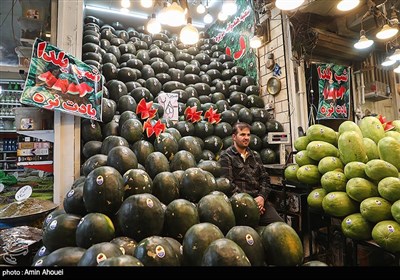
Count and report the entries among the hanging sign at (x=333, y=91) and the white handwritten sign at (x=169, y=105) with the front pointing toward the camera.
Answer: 2

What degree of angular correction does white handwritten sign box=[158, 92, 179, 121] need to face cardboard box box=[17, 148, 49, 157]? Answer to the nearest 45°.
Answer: approximately 45° to its right

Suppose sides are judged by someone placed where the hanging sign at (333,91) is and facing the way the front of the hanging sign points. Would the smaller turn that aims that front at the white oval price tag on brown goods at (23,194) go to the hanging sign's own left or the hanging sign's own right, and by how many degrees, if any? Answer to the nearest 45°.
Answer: approximately 45° to the hanging sign's own right

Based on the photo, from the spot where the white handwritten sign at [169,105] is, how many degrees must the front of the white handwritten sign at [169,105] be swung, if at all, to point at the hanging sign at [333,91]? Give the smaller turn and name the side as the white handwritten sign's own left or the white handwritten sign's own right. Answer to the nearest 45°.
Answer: approximately 90° to the white handwritten sign's own left

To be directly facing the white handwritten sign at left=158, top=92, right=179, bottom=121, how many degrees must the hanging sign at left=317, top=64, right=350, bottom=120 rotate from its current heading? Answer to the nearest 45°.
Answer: approximately 45° to its right

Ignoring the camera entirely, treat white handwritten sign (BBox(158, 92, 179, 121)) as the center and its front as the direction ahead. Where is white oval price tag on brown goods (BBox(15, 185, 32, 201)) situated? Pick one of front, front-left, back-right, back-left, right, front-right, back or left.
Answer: front-right

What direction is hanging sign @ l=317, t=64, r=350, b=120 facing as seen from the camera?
toward the camera

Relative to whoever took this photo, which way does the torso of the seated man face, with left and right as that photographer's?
facing the viewer and to the right of the viewer

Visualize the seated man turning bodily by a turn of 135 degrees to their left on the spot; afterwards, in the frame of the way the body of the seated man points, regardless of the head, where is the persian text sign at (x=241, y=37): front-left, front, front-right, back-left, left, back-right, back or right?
front
